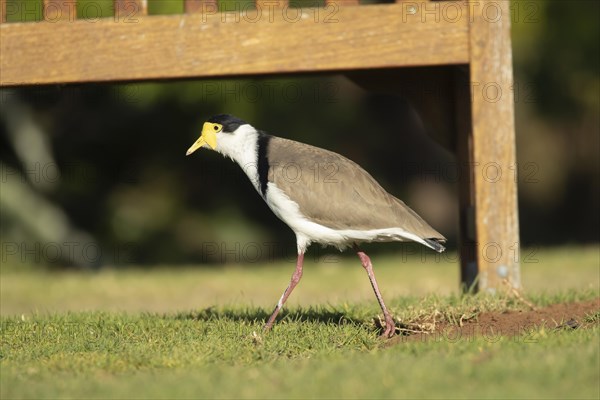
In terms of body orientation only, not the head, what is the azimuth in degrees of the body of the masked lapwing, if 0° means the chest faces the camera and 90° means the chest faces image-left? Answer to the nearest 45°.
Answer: approximately 90°

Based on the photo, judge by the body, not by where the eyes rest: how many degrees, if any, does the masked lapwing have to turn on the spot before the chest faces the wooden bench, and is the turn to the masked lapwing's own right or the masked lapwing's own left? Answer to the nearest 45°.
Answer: approximately 90° to the masked lapwing's own right
